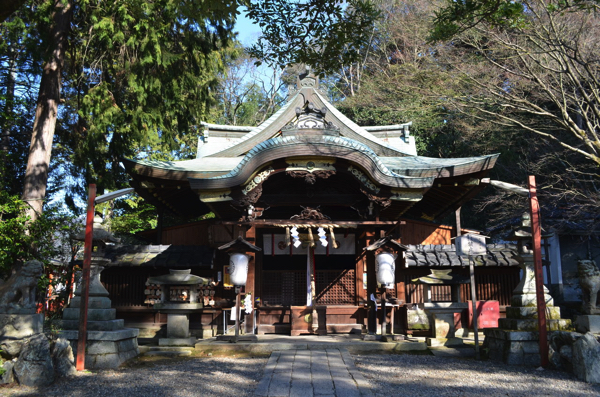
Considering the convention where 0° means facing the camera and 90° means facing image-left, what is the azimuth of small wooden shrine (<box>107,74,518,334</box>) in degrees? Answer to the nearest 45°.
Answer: approximately 0°

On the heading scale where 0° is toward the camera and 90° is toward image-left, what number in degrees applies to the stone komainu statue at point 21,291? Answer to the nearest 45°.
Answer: approximately 270°

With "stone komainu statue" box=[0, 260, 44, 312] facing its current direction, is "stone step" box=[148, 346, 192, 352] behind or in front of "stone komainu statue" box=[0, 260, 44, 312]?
in front

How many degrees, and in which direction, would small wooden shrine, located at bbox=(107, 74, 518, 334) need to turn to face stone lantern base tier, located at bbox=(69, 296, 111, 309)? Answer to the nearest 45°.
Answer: approximately 45° to its right

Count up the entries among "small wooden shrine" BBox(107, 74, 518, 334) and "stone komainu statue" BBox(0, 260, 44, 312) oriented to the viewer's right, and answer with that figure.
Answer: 1

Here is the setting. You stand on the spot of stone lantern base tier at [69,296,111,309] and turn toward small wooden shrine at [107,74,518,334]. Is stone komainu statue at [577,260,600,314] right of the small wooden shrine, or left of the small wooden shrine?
right

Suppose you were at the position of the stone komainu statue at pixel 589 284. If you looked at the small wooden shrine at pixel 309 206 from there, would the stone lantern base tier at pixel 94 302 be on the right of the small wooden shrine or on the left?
left

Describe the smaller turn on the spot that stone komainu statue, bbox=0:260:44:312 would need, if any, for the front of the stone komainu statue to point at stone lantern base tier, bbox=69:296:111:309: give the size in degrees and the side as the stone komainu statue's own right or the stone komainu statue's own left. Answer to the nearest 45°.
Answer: approximately 45° to the stone komainu statue's own left

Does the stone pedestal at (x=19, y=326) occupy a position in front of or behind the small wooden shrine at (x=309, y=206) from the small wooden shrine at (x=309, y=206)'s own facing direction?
in front

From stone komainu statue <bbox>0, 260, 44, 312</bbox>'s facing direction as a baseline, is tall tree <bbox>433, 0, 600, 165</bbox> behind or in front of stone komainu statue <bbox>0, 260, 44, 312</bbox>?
in front

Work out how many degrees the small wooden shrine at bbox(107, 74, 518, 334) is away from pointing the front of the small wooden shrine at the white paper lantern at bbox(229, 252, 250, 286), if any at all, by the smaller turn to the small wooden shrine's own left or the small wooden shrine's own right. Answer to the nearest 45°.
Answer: approximately 45° to the small wooden shrine's own right
